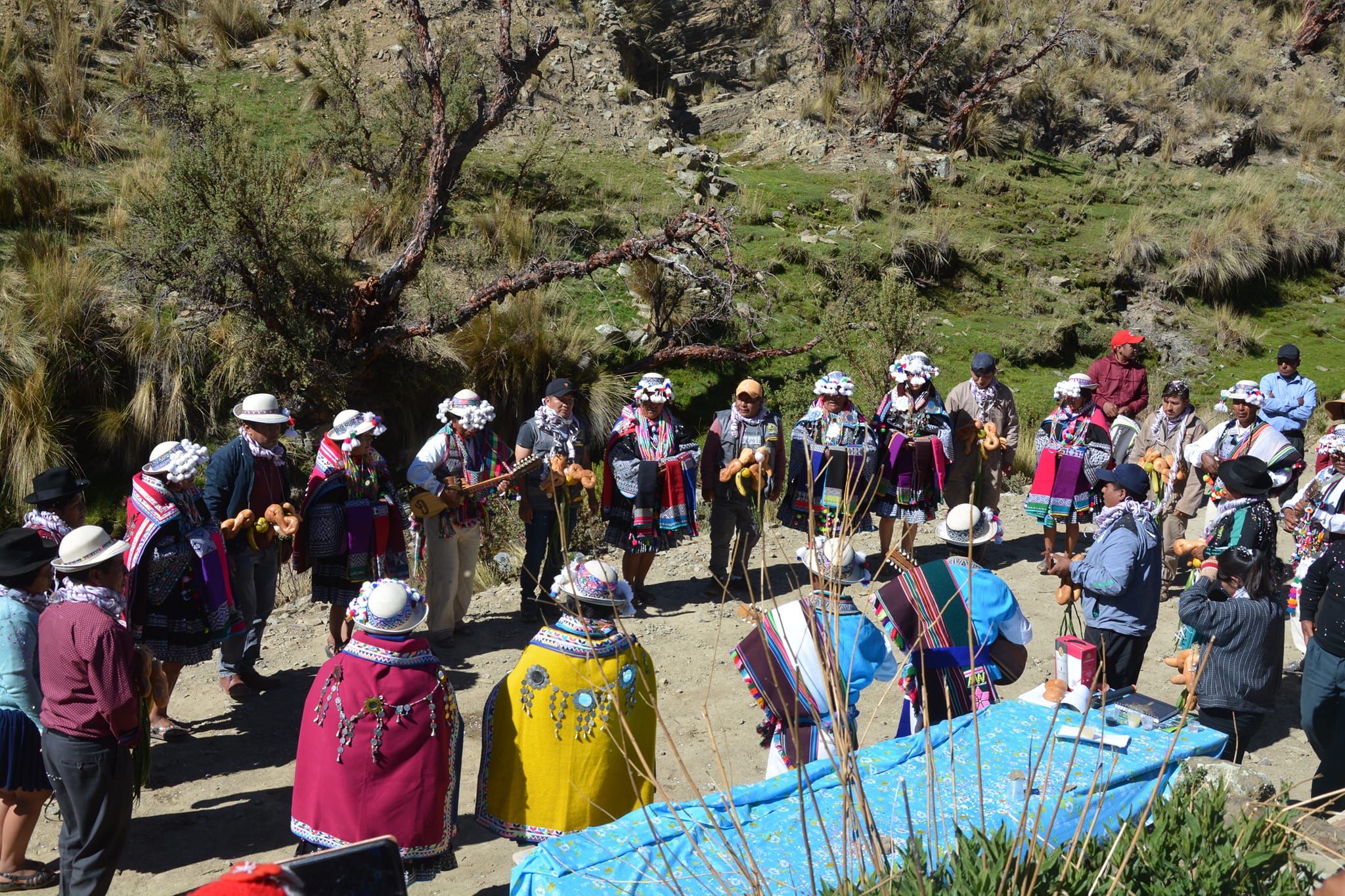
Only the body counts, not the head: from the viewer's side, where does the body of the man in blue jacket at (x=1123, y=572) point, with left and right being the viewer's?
facing to the left of the viewer

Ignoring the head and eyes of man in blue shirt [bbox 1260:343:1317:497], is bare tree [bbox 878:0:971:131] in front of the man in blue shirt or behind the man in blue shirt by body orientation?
behind

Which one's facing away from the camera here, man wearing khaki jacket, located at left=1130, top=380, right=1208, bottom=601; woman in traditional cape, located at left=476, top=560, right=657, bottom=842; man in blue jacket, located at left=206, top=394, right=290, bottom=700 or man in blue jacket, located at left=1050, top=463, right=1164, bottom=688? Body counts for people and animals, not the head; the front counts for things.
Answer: the woman in traditional cape

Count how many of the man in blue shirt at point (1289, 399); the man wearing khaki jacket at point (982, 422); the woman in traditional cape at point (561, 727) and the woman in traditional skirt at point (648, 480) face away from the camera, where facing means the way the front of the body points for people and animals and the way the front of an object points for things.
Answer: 1

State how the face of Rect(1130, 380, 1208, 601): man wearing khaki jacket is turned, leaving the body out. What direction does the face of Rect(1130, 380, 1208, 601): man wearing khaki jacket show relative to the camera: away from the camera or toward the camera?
toward the camera

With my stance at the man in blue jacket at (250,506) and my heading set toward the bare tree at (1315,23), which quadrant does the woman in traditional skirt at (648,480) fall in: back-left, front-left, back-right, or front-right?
front-right

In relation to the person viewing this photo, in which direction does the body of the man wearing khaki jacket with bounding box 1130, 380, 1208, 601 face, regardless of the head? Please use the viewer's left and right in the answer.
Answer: facing the viewer and to the left of the viewer

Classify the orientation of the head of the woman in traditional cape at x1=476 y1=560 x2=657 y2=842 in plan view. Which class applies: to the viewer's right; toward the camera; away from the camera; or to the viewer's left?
away from the camera

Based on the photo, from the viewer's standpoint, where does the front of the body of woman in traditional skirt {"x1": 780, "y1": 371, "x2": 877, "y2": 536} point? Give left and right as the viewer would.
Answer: facing the viewer

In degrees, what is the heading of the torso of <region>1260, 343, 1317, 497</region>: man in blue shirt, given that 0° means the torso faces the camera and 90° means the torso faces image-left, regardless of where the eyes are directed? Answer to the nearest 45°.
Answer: approximately 0°

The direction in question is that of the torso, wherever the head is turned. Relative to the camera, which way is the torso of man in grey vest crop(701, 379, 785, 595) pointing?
toward the camera

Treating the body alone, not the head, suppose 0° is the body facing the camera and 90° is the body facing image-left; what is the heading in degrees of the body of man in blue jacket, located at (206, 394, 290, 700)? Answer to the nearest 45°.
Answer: approximately 315°

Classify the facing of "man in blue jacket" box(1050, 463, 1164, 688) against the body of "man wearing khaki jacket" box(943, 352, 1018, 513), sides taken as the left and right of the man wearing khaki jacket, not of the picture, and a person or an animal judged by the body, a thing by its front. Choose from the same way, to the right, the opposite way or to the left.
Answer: to the right

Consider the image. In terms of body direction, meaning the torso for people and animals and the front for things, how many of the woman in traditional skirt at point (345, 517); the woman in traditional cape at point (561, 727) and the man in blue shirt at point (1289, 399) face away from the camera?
1

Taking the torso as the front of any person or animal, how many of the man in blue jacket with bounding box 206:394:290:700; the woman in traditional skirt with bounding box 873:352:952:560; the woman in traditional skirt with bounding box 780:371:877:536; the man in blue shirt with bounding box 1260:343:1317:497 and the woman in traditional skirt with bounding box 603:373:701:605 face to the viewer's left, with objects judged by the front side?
0

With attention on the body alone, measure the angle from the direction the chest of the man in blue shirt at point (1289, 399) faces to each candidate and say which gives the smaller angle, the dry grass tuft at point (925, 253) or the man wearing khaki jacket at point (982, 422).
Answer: the man wearing khaki jacket

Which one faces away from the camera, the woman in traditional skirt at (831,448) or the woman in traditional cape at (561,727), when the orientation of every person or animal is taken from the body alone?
the woman in traditional cape at (561,727)
